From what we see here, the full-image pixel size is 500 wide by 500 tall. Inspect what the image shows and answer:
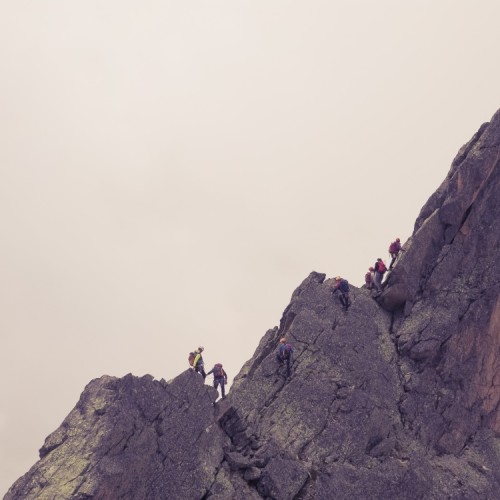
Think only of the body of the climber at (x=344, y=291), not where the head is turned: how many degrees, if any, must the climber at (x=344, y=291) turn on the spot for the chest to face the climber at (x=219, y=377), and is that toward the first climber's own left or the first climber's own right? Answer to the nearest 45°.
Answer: approximately 90° to the first climber's own left

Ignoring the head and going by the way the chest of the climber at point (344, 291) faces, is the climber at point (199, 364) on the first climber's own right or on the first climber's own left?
on the first climber's own left

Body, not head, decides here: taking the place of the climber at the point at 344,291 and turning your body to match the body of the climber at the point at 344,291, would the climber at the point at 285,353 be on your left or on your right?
on your left
